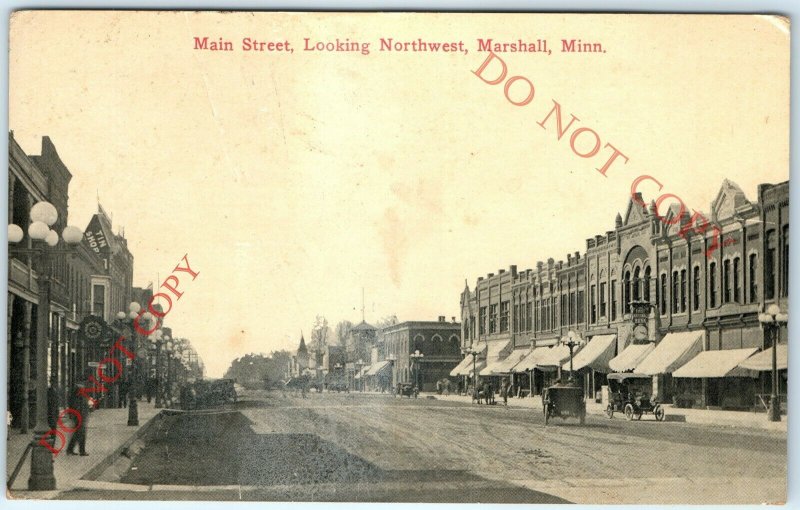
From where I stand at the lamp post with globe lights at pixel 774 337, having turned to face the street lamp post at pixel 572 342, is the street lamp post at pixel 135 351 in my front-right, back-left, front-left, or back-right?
front-left

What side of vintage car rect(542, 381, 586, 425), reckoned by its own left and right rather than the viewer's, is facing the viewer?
back

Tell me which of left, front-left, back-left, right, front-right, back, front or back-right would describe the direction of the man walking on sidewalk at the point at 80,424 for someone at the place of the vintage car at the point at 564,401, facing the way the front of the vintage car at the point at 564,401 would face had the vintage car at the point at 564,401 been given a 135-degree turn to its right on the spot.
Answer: right
